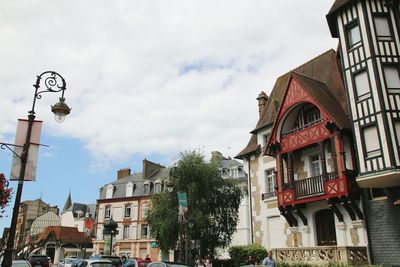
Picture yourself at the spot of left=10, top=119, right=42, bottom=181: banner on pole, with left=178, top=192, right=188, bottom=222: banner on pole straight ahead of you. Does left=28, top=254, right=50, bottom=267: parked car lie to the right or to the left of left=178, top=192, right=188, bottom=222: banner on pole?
left

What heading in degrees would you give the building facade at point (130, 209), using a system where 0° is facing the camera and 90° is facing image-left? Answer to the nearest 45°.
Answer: approximately 0°

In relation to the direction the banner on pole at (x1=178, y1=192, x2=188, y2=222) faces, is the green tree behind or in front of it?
behind

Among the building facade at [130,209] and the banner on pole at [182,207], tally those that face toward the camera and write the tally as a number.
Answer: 2

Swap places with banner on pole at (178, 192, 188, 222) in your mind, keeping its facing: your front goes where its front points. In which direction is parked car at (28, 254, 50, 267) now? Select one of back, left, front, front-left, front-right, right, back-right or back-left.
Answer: back-right

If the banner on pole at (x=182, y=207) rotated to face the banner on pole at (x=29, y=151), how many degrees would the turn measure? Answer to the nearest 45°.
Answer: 0° — it already faces it

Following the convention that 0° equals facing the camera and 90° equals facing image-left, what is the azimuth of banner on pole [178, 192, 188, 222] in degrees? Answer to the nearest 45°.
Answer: approximately 0°
